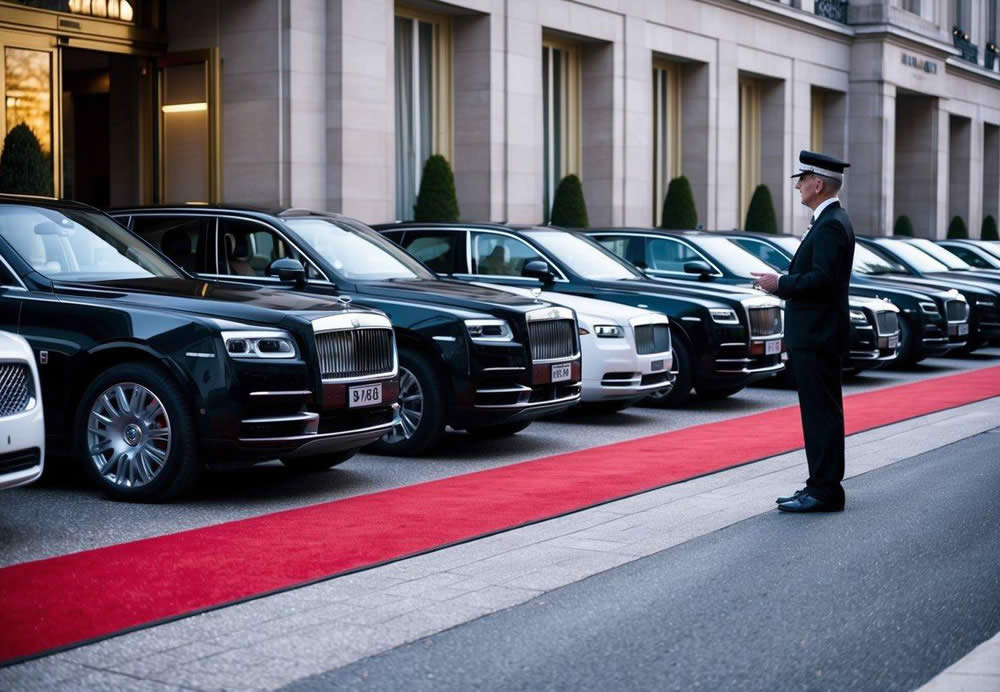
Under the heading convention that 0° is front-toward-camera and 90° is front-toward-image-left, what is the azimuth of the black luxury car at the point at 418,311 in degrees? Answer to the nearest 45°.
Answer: approximately 315°

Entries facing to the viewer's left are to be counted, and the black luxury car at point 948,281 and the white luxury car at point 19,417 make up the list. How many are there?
0

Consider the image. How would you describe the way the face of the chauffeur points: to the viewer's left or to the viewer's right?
to the viewer's left

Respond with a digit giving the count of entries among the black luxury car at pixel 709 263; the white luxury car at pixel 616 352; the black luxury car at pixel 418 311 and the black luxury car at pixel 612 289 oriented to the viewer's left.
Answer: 0

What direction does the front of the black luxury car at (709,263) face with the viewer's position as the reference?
facing the viewer and to the right of the viewer

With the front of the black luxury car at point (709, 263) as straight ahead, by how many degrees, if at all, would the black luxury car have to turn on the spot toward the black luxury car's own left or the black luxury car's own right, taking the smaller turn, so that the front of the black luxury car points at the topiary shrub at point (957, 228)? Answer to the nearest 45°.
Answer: approximately 135° to the black luxury car's own left

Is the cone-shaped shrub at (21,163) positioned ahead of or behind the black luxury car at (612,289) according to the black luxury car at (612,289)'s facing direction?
behind

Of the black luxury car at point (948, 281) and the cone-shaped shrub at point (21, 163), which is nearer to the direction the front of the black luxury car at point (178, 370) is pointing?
the black luxury car

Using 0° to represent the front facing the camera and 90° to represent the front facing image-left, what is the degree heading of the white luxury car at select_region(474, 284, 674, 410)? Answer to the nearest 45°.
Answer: approximately 315°

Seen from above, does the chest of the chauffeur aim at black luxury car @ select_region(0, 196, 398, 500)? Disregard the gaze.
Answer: yes

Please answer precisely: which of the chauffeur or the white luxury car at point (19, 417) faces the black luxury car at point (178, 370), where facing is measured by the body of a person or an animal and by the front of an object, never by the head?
the chauffeur

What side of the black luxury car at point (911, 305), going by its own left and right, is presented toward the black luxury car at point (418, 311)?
right

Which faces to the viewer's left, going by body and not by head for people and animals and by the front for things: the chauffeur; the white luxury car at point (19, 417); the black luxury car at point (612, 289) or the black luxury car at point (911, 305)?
the chauffeur

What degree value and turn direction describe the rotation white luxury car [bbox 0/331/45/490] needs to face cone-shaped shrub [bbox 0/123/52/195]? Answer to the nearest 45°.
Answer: approximately 135° to its left

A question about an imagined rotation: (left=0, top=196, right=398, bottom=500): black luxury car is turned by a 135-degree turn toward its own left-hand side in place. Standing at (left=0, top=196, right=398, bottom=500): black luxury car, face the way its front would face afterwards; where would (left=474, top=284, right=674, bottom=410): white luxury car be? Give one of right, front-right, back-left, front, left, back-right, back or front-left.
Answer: front-right

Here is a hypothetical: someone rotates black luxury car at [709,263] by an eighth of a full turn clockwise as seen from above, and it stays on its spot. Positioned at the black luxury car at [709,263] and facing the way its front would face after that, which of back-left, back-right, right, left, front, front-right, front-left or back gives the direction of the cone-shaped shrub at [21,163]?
right
